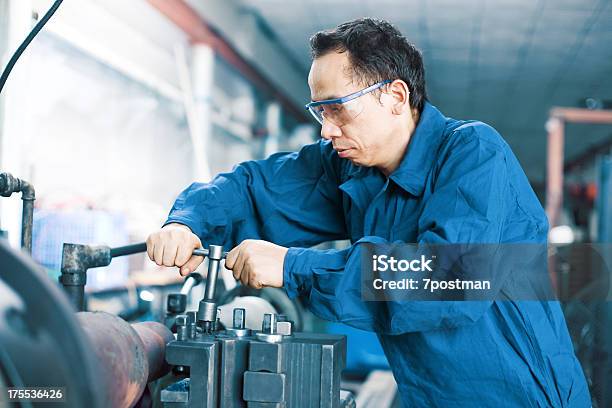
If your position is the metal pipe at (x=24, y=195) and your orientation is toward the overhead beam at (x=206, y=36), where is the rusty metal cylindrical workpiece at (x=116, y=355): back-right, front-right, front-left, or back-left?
back-right

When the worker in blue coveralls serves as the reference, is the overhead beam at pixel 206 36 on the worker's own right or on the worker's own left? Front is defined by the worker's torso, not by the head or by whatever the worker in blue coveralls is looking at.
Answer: on the worker's own right

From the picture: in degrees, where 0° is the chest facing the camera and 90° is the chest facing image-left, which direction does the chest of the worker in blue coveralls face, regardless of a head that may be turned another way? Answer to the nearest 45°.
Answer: approximately 45°
